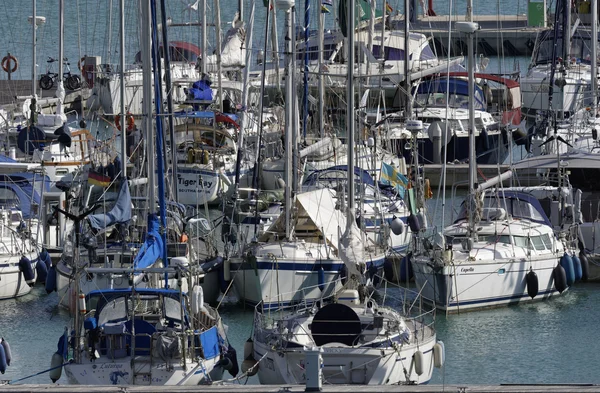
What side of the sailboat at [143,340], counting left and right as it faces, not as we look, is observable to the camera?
back

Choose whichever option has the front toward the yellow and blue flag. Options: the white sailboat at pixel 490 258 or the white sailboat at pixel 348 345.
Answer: the white sailboat at pixel 348 345

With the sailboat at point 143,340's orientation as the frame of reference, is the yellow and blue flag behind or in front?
in front

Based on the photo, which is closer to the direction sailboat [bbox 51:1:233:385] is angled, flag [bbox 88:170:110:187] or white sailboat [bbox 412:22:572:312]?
the flag

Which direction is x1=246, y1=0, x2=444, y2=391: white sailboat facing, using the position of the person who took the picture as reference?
facing away from the viewer

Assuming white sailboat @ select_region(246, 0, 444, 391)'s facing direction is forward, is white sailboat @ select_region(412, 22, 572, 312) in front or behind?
in front

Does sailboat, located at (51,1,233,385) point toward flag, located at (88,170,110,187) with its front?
yes

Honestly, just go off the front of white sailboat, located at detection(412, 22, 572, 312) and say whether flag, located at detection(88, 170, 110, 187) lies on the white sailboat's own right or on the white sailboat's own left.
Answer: on the white sailboat's own right

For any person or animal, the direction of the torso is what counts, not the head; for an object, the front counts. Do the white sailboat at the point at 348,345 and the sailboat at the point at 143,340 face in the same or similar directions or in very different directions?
same or similar directions
